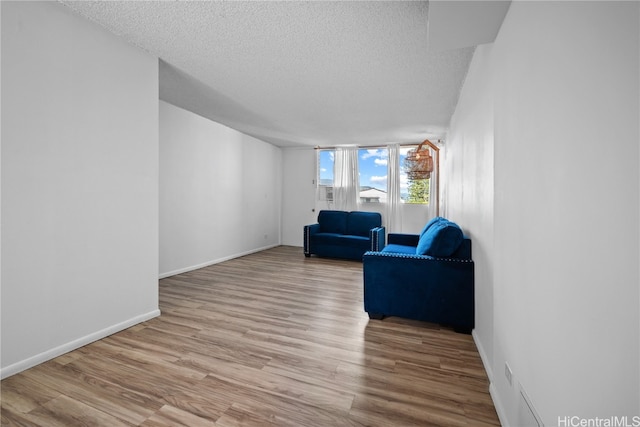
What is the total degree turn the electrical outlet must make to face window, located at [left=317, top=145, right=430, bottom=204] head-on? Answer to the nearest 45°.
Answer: approximately 45° to its right

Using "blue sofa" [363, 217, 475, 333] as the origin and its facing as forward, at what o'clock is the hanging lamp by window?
The hanging lamp by window is roughly at 3 o'clock from the blue sofa.

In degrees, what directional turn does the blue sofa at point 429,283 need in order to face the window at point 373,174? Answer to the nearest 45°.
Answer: approximately 90° to its right

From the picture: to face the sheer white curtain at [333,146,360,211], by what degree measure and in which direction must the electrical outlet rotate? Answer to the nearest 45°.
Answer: approximately 45° to its right

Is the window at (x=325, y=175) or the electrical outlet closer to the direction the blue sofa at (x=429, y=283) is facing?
the window

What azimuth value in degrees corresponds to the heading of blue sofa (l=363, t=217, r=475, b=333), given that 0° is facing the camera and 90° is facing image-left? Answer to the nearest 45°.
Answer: approximately 90°

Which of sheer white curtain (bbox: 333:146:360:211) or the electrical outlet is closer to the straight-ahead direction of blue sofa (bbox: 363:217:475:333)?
the sheer white curtain

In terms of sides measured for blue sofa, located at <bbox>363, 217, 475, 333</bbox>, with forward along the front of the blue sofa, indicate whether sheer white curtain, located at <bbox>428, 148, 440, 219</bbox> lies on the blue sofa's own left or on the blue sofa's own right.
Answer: on the blue sofa's own right

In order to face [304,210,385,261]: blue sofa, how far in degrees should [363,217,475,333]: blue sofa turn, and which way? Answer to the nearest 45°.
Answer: approximately 45° to its right

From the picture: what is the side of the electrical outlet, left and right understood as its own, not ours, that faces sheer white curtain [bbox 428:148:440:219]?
right

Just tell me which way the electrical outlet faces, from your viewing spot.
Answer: facing to the left of the viewer

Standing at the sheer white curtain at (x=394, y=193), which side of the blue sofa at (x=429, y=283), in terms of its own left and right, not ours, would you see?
right

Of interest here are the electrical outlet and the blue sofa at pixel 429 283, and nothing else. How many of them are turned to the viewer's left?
2

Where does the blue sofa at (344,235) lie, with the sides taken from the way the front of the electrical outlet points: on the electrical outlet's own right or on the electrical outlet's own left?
on the electrical outlet's own right

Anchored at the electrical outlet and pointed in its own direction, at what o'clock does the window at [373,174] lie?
The window is roughly at 2 o'clock from the electrical outlet.

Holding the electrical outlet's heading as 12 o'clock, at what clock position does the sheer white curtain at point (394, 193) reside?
The sheer white curtain is roughly at 2 o'clock from the electrical outlet.
